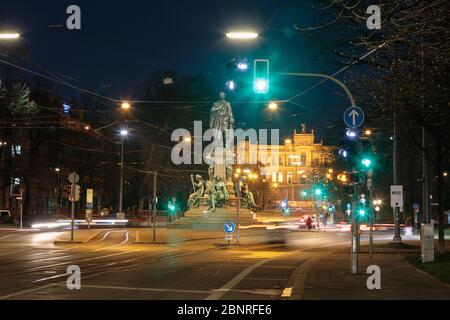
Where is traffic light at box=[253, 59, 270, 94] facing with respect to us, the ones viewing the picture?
facing the viewer

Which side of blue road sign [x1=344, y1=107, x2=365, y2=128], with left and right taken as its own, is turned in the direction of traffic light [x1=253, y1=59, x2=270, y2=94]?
right

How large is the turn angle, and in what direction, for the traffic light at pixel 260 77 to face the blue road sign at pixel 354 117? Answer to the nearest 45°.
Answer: approximately 45° to its left

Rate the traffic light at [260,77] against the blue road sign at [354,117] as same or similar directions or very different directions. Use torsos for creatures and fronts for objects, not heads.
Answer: same or similar directions

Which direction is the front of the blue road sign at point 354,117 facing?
toward the camera

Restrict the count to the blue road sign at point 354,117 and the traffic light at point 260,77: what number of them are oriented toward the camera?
2
